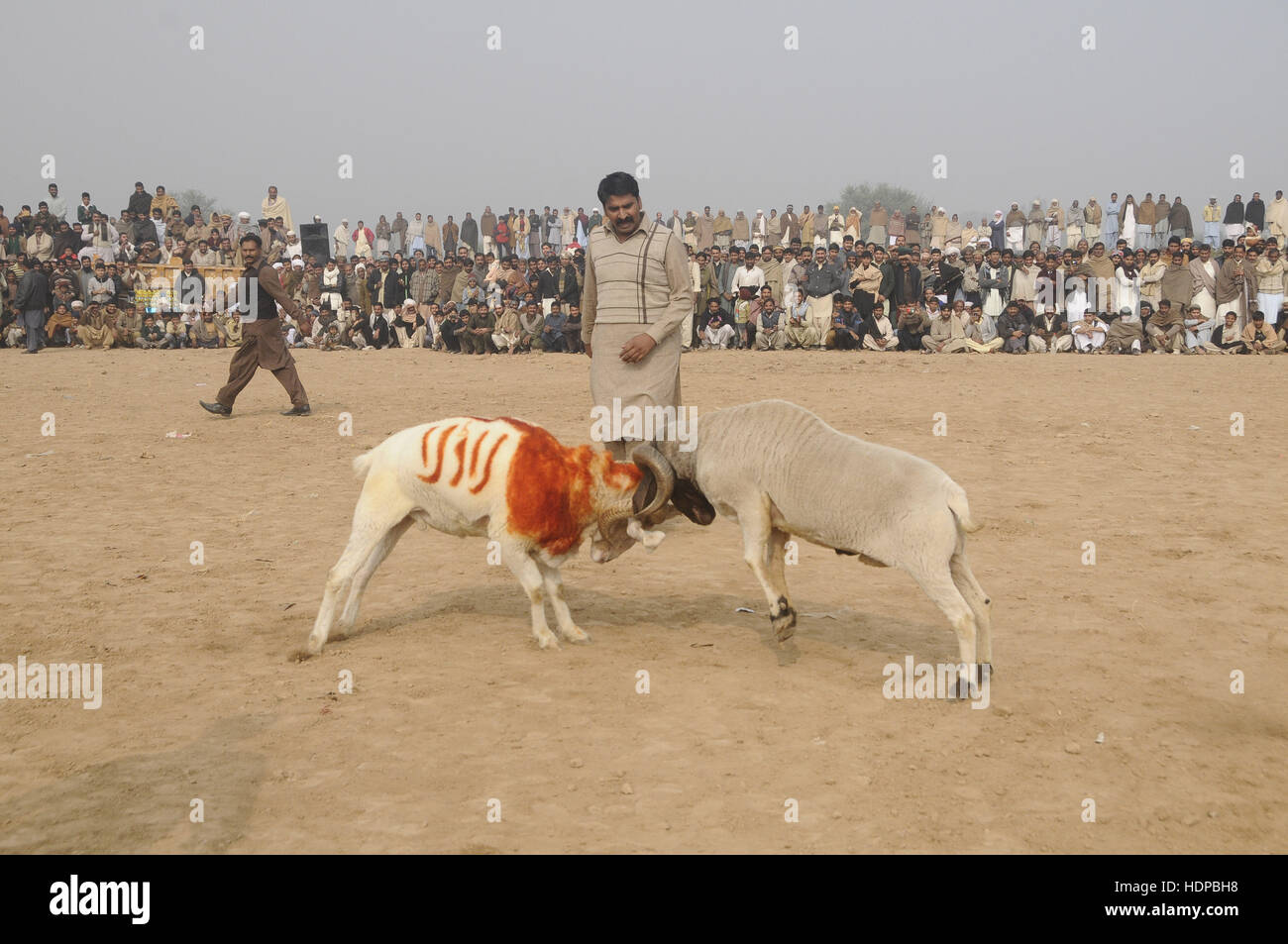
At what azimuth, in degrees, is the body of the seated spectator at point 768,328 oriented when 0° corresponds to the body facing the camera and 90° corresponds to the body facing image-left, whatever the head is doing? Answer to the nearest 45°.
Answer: approximately 0°

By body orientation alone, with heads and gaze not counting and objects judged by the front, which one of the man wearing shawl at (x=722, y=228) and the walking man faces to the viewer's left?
the walking man

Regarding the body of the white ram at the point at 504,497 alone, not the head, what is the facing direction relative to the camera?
to the viewer's right

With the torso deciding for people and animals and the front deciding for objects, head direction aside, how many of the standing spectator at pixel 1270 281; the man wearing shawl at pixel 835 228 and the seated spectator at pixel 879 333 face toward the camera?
3

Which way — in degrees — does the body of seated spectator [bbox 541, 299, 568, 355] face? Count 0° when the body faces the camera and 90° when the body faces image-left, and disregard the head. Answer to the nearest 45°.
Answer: approximately 0°

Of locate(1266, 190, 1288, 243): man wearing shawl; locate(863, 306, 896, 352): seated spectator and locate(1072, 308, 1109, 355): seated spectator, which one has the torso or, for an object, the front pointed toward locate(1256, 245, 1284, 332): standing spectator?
the man wearing shawl
